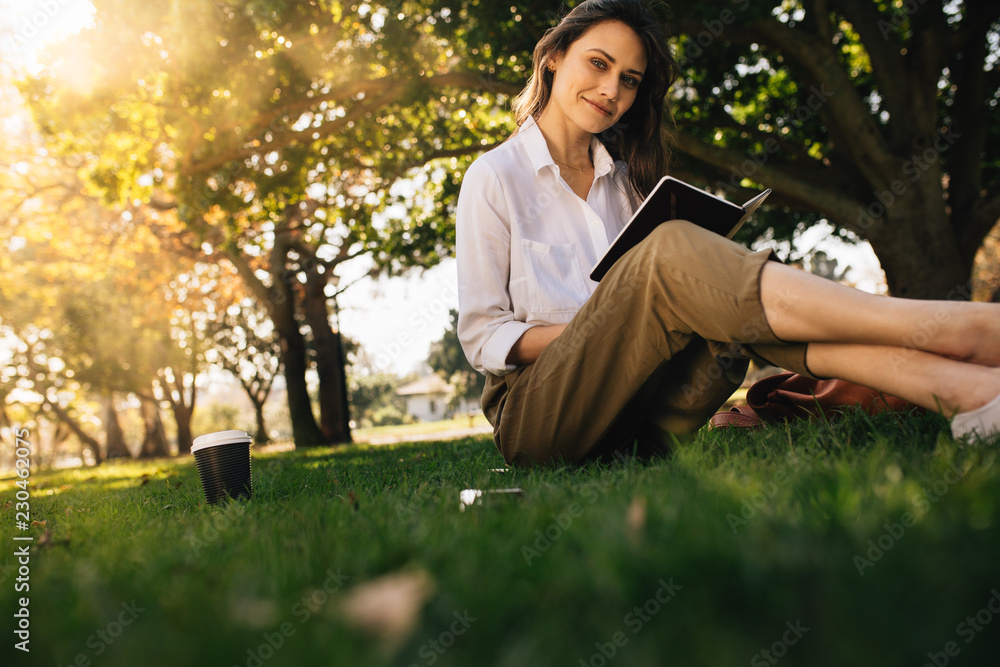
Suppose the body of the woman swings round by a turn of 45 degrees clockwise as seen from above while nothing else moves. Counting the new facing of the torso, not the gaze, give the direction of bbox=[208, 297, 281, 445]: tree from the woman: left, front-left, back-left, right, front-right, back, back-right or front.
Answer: back-right

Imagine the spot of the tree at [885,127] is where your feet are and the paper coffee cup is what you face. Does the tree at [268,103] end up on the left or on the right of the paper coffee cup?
right

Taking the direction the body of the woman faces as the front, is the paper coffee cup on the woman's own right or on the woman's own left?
on the woman's own right

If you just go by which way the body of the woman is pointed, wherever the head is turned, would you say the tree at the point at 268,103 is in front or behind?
behind

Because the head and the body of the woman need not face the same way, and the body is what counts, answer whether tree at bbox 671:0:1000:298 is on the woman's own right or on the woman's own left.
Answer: on the woman's own left

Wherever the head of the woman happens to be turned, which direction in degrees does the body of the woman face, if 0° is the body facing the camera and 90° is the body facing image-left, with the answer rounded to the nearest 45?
approximately 315°
